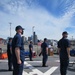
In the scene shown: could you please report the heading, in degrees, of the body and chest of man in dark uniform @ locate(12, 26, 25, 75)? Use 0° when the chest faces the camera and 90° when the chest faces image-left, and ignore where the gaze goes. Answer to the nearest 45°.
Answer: approximately 270°

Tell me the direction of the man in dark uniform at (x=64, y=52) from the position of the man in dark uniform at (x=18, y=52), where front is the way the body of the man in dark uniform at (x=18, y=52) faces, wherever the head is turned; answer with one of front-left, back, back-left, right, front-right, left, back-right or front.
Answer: front-left
